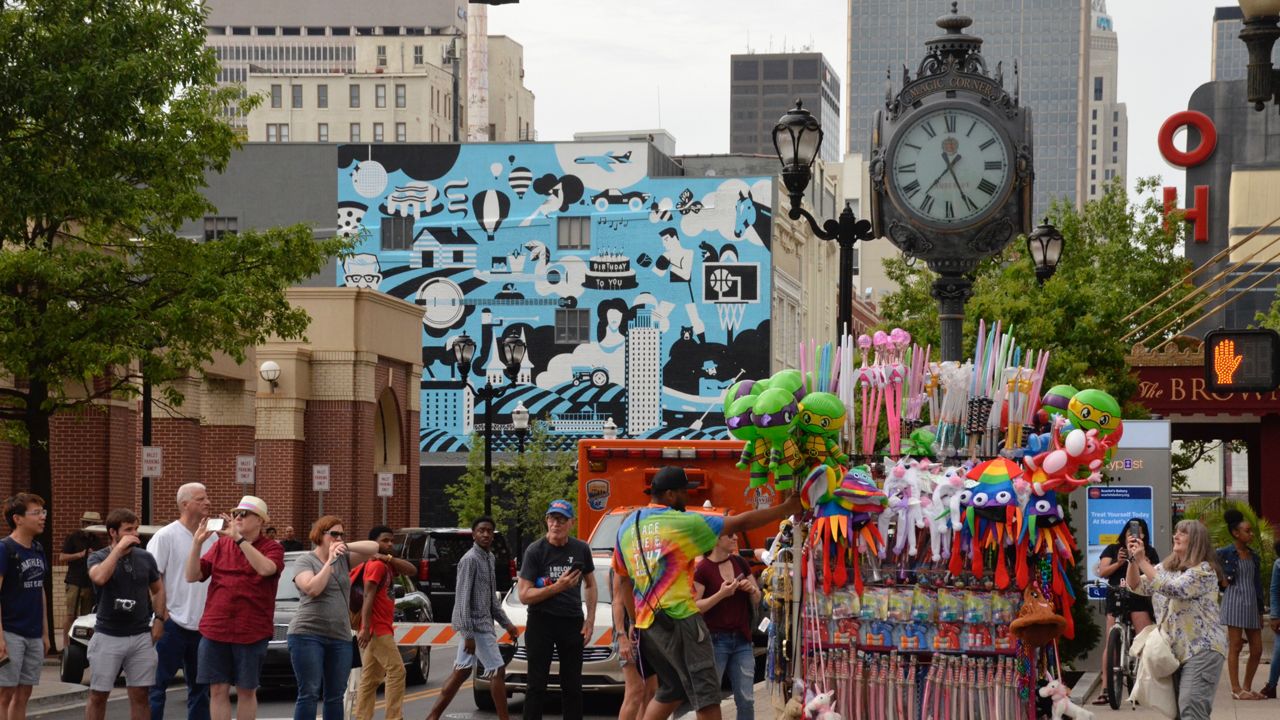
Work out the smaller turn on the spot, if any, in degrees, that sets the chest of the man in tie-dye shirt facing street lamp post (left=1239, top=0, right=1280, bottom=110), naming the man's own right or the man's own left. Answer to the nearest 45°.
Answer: approximately 45° to the man's own right

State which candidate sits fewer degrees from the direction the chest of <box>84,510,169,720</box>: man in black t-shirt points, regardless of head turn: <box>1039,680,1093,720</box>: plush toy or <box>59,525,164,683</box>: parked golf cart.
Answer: the plush toy

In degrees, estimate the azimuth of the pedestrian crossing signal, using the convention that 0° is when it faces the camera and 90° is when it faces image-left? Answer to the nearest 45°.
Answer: approximately 0°

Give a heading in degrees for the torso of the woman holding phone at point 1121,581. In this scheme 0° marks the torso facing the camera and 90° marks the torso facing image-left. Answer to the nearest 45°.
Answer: approximately 0°

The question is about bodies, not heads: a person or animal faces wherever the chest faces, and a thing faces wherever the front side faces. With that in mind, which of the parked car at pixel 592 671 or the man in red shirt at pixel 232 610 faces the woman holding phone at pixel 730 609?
the parked car

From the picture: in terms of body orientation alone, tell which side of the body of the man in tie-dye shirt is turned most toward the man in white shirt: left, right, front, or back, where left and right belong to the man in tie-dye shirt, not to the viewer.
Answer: left

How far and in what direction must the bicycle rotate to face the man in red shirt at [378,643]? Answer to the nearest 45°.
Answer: approximately 45° to its right
